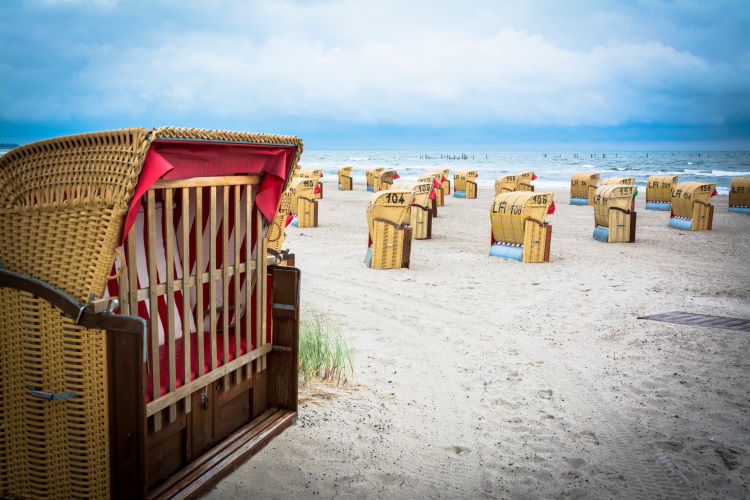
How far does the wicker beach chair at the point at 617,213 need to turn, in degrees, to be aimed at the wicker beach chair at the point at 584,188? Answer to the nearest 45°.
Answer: approximately 45° to its left

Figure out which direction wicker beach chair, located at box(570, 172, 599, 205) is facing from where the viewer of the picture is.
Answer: facing away from the viewer and to the right of the viewer

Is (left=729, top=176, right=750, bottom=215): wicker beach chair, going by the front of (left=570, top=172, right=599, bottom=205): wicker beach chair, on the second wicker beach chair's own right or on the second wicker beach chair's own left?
on the second wicker beach chair's own right

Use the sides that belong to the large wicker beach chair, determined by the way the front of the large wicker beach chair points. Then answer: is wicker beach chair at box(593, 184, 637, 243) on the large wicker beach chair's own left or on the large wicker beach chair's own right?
on the large wicker beach chair's own left

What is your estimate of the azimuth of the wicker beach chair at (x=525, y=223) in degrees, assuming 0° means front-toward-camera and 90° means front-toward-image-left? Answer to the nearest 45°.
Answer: approximately 225°

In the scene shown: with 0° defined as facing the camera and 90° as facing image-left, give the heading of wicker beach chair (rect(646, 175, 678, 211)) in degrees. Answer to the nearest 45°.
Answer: approximately 225°

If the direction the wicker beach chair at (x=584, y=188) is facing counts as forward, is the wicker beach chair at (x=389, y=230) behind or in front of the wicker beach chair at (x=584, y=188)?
behind

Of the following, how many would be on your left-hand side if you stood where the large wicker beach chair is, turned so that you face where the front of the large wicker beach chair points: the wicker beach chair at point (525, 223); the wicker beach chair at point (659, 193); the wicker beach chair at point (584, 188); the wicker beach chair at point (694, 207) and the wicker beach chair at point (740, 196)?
5

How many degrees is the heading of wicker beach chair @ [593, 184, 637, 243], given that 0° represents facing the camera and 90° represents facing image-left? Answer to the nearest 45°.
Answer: approximately 225°
